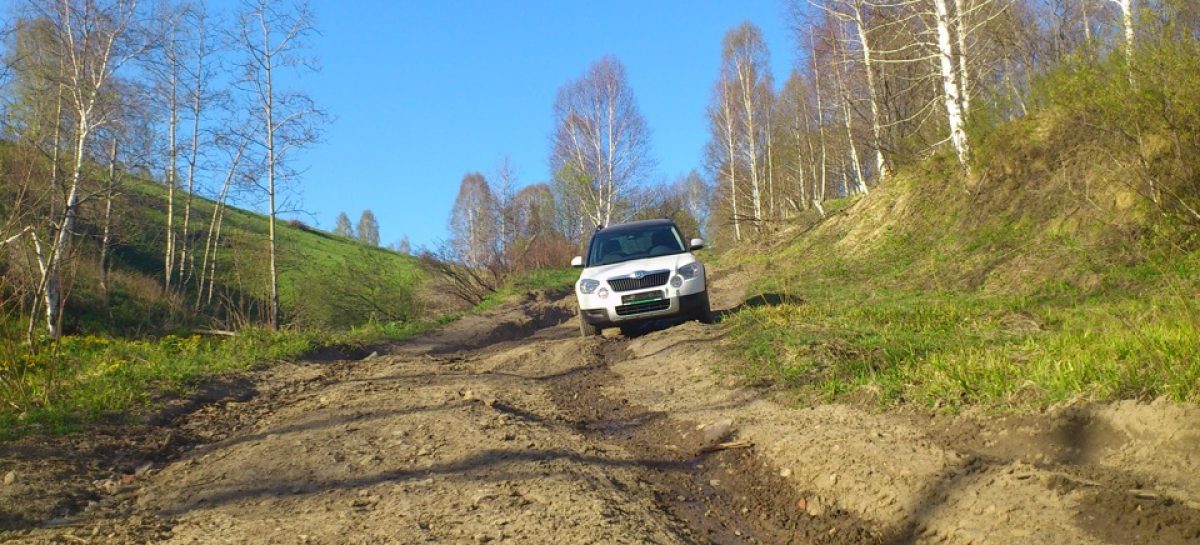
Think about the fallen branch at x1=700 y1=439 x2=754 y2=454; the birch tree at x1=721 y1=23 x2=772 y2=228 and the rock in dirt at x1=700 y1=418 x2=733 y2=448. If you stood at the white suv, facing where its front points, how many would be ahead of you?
2

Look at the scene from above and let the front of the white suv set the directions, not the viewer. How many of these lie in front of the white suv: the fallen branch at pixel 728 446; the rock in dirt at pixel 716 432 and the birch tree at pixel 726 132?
2

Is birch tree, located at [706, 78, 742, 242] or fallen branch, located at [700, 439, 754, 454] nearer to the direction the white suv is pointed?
the fallen branch

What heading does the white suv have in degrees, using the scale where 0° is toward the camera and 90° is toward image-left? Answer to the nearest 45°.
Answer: approximately 0°

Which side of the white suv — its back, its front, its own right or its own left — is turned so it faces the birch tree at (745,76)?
back

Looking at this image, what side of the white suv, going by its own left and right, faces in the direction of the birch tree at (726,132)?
back

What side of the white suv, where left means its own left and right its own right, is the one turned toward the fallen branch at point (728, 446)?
front

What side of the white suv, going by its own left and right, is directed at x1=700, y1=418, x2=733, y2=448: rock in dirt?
front

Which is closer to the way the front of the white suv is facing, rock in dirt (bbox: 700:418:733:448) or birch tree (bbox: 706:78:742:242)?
the rock in dirt
